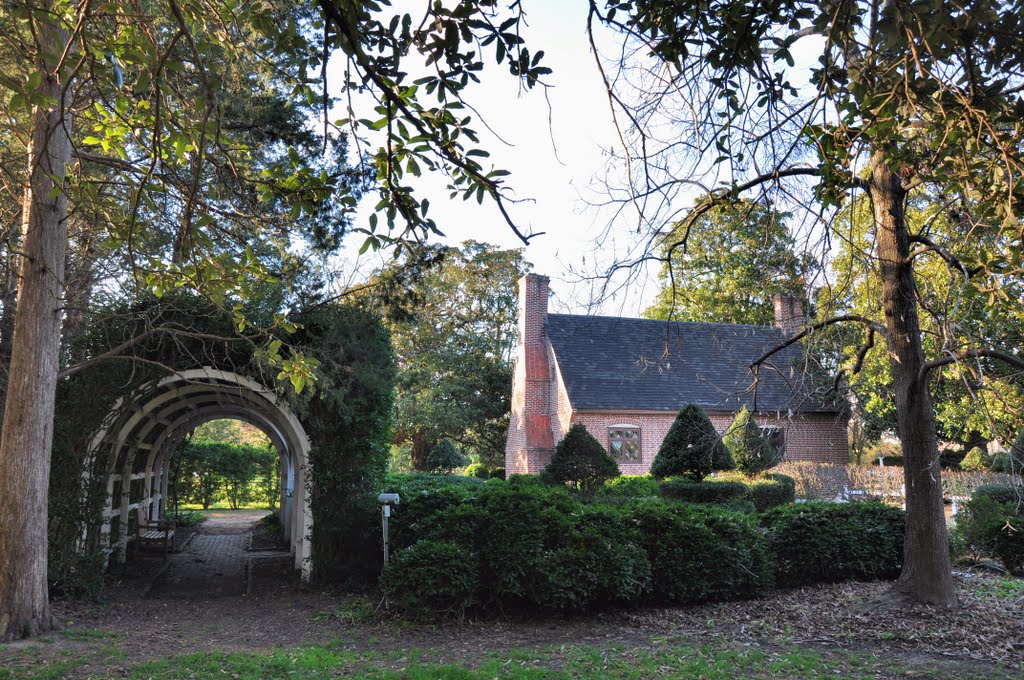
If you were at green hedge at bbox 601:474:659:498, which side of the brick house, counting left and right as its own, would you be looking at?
front

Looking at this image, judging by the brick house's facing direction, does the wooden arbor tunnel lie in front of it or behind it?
in front

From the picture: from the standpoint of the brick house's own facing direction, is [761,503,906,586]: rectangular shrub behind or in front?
in front

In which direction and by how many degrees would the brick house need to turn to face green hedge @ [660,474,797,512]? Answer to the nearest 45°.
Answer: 0° — it already faces it

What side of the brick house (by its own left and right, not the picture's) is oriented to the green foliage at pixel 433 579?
front

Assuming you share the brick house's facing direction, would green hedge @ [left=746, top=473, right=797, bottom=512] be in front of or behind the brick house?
in front

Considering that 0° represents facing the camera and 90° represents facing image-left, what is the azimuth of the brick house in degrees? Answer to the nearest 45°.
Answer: approximately 0°

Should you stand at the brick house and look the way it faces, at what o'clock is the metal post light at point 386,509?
The metal post light is roughly at 12 o'clock from the brick house.

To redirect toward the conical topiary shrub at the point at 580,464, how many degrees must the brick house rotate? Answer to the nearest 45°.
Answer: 0° — it already faces it
